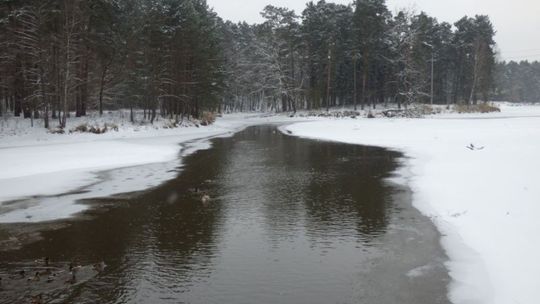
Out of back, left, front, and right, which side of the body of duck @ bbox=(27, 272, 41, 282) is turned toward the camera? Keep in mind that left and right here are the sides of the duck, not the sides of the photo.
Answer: right

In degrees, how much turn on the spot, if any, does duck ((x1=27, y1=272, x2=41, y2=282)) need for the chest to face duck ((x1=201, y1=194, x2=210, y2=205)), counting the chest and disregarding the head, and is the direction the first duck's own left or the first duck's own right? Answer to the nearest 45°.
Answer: approximately 45° to the first duck's own left
